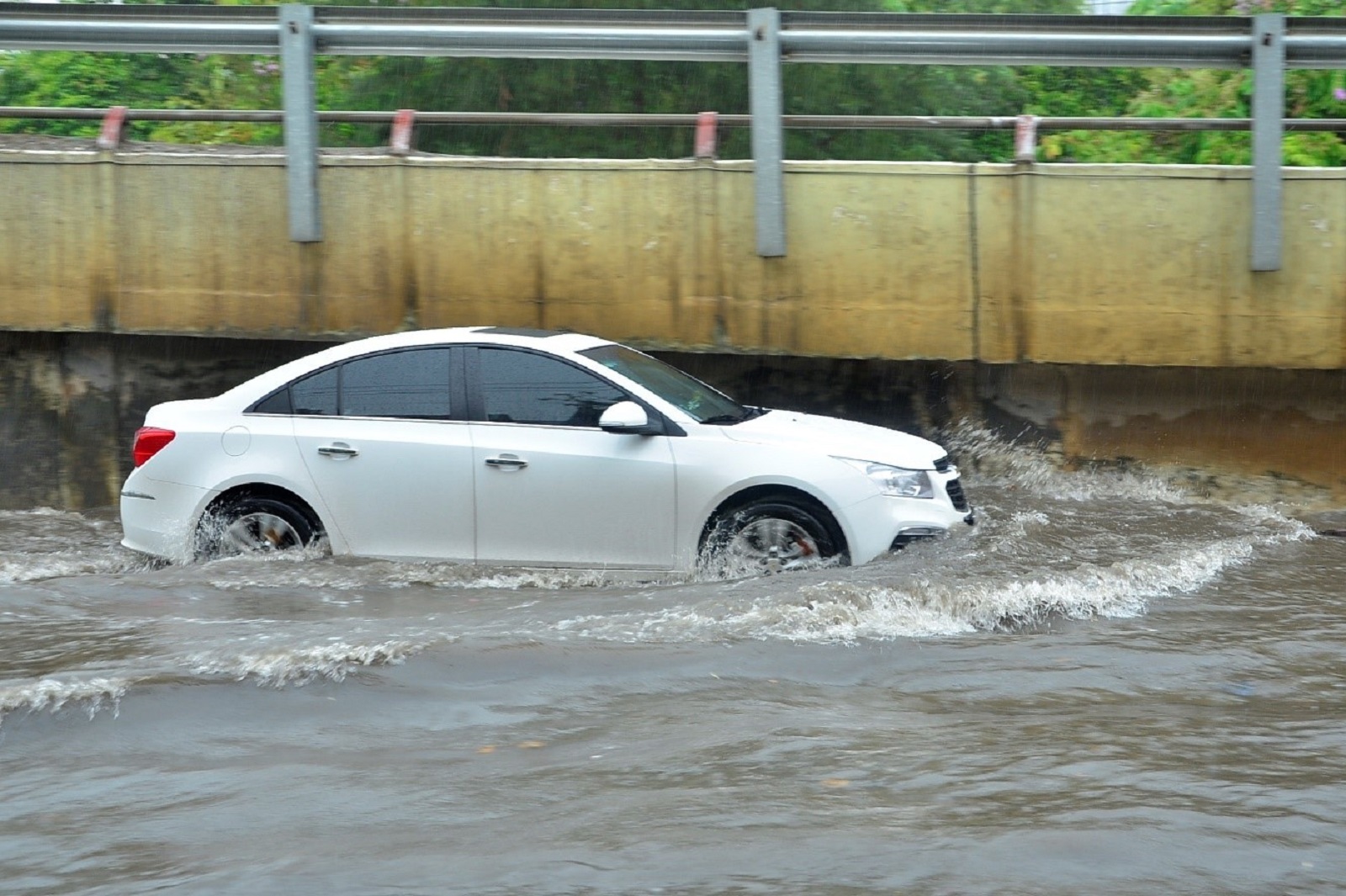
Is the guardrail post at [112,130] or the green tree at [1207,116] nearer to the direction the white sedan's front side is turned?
the green tree

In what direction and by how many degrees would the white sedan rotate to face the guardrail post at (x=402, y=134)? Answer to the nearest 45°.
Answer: approximately 90° to its left

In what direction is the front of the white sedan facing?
to the viewer's right

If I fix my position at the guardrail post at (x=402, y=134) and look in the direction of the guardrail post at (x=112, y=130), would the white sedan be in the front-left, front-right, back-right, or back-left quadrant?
back-left

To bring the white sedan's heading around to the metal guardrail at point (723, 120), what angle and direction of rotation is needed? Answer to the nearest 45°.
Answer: approximately 45° to its left

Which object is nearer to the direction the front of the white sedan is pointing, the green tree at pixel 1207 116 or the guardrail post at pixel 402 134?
the green tree

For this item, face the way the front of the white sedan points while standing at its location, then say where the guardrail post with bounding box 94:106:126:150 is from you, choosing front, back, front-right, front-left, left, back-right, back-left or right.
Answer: back-left

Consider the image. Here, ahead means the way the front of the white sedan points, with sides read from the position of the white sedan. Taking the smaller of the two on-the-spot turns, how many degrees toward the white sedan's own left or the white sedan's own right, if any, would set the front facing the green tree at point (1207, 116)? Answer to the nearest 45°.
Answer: approximately 45° to the white sedan's own left
